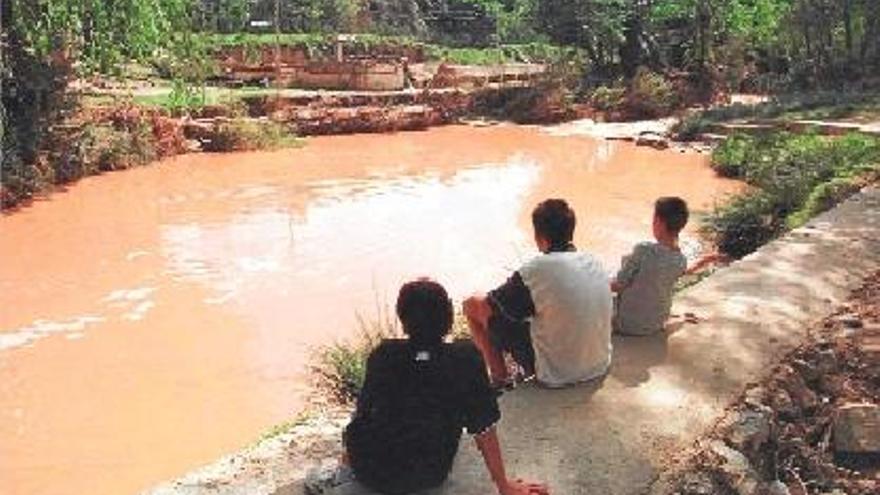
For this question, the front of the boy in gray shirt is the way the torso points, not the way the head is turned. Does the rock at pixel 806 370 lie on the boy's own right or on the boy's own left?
on the boy's own right

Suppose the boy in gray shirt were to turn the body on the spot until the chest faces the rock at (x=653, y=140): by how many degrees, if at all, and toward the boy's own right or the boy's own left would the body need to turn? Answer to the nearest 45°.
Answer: approximately 45° to the boy's own right

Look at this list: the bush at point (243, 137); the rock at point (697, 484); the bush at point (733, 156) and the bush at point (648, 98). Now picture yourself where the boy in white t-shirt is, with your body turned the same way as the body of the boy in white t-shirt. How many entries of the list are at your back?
1

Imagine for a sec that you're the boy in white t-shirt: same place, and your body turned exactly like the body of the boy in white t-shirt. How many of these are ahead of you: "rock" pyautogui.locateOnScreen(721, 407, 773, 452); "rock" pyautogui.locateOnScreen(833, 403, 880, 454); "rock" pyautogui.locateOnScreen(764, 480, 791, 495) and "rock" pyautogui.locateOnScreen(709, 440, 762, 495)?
0

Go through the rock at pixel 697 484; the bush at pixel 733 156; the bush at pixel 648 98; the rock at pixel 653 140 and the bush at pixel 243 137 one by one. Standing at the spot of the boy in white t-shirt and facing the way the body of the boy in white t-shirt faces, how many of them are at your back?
1

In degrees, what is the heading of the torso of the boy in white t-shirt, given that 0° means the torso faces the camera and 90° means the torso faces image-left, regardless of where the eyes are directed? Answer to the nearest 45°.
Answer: approximately 135°

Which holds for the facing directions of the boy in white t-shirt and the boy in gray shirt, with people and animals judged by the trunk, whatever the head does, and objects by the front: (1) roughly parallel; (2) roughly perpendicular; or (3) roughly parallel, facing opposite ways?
roughly parallel

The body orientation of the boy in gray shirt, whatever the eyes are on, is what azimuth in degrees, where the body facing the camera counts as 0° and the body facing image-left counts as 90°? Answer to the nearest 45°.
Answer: approximately 135°

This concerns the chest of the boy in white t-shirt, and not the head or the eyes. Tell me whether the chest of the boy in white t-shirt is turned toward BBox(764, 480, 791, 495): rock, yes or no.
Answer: no

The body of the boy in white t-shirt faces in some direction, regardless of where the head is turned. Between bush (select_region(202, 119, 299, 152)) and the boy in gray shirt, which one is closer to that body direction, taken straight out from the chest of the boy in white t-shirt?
the bush

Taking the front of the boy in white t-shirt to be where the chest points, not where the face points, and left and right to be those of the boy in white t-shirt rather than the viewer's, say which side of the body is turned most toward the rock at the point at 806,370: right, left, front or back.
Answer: right

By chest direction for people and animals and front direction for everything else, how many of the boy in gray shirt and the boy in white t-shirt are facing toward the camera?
0

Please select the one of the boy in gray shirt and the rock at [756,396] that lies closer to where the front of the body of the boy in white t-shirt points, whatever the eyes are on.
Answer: the boy in gray shirt

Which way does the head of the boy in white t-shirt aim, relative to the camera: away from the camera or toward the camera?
away from the camera

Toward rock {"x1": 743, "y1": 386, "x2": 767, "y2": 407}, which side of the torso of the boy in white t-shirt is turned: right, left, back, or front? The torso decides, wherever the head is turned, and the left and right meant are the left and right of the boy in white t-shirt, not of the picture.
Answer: right

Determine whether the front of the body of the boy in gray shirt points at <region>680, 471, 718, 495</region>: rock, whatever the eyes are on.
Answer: no
